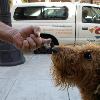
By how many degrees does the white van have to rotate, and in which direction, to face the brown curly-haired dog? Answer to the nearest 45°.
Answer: approximately 90° to its right

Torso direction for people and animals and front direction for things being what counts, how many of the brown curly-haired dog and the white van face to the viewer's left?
1

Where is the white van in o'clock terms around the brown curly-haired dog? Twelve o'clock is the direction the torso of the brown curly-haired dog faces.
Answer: The white van is roughly at 3 o'clock from the brown curly-haired dog.

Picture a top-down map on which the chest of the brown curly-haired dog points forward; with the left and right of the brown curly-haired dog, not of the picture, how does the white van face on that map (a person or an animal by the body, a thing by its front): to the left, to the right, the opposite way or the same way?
the opposite way

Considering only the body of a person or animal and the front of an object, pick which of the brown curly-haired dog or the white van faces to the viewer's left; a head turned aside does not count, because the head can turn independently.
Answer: the brown curly-haired dog

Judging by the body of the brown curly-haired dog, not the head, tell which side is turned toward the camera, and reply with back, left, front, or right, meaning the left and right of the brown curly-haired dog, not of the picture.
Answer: left

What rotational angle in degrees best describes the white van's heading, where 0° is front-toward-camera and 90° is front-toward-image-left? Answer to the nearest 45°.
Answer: approximately 270°
